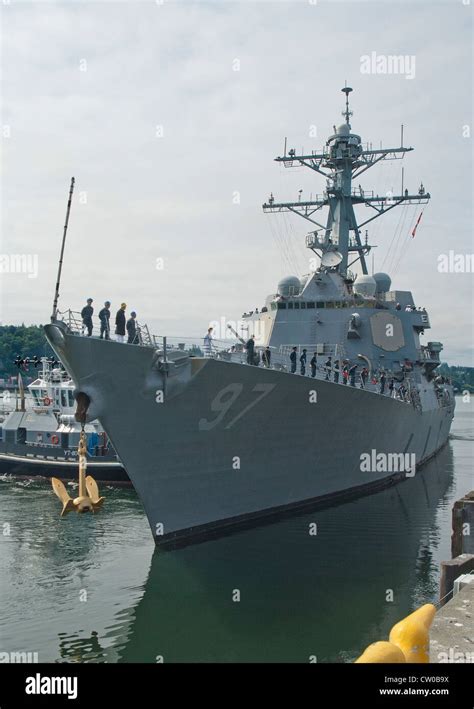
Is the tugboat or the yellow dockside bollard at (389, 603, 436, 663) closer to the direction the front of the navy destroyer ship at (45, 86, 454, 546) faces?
the yellow dockside bollard

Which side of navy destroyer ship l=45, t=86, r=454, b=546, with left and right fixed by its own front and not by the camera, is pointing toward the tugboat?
right

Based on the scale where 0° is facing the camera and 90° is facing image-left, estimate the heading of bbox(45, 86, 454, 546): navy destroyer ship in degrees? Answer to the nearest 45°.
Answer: approximately 45°

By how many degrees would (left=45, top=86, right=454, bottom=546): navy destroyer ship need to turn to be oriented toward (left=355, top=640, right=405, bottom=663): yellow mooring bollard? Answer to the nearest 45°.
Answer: approximately 45° to its left

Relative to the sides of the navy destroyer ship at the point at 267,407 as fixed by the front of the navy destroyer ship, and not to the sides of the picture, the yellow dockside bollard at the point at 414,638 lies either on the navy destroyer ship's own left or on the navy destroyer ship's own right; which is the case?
on the navy destroyer ship's own left
